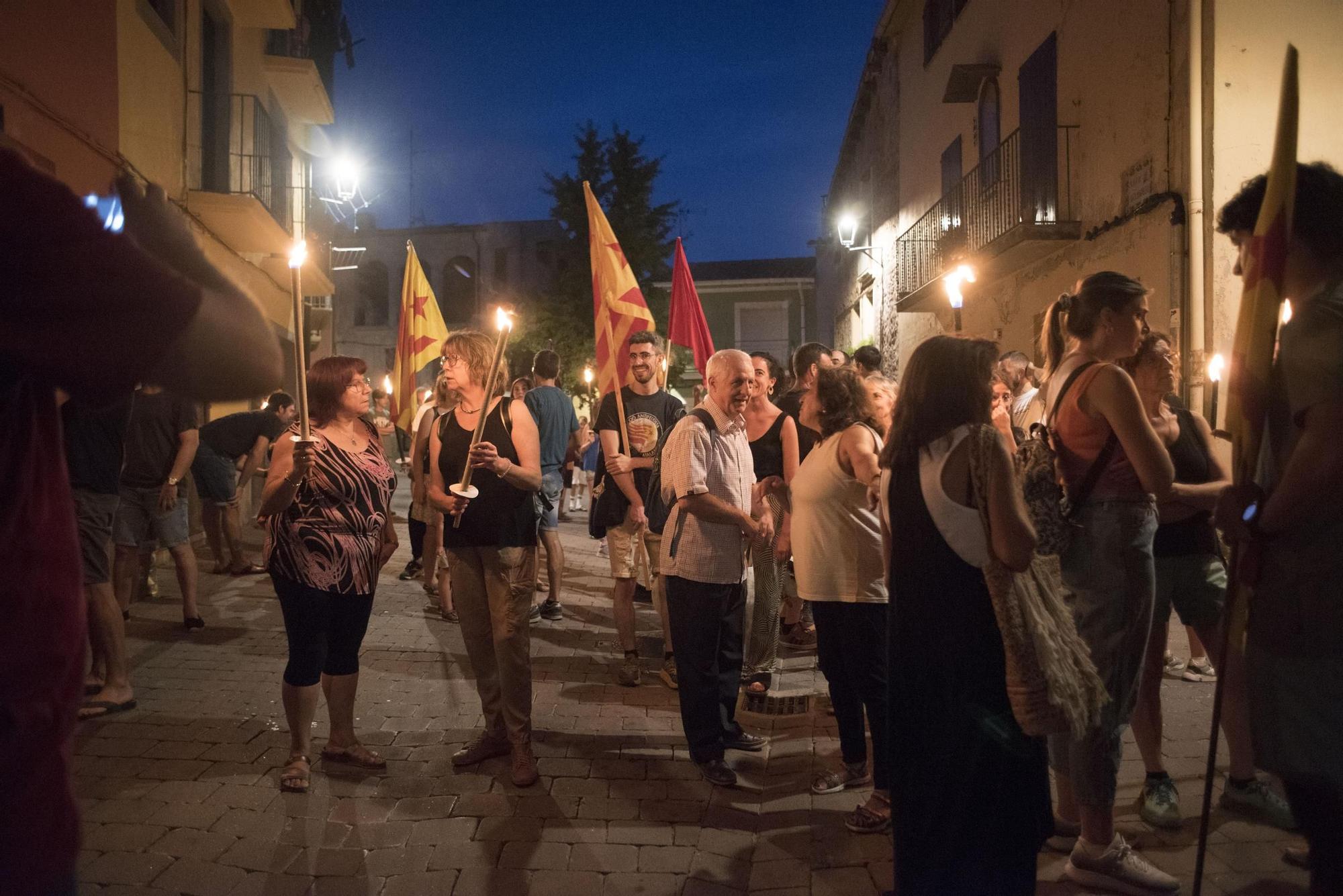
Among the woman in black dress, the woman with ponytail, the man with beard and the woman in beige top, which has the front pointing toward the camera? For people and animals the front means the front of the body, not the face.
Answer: the man with beard

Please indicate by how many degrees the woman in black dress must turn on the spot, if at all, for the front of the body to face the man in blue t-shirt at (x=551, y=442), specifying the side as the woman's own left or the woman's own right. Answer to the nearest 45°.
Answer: approximately 90° to the woman's own left

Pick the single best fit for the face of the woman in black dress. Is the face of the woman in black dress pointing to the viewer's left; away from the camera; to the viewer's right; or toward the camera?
away from the camera

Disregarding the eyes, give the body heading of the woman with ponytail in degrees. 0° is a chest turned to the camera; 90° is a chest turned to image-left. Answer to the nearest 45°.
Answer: approximately 270°

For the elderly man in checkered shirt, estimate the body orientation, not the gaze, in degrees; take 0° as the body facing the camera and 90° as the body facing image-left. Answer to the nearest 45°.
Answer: approximately 315°

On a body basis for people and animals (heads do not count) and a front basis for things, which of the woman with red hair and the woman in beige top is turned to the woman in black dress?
the woman with red hair

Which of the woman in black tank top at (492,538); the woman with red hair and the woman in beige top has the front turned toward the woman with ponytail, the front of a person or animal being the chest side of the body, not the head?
the woman with red hair

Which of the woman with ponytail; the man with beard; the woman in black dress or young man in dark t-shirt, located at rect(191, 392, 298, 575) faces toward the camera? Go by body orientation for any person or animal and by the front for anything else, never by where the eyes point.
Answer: the man with beard

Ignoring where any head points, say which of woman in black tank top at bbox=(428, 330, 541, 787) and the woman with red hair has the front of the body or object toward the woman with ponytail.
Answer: the woman with red hair

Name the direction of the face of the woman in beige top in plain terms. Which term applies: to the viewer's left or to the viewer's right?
to the viewer's left
